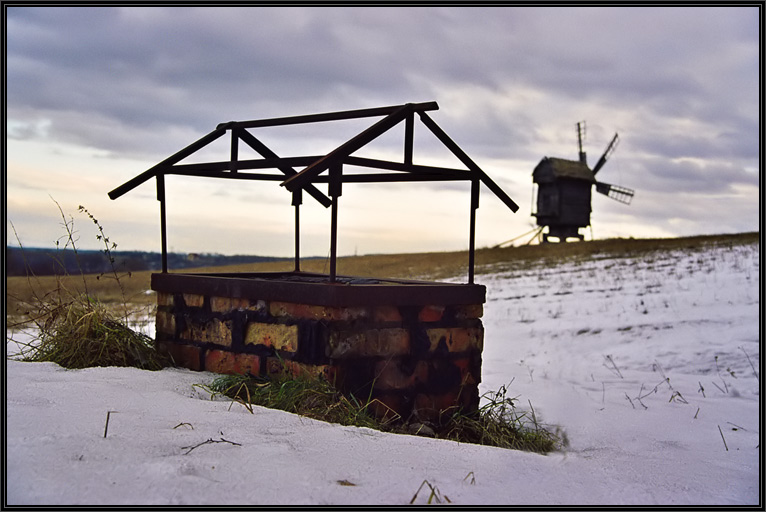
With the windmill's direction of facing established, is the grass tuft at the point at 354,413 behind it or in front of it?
behind

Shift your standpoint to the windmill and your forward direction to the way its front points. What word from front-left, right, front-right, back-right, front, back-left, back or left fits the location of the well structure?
back-right

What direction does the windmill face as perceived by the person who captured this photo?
facing away from the viewer and to the right of the viewer

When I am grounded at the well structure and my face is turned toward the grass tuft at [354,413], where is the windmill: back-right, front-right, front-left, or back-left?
back-left

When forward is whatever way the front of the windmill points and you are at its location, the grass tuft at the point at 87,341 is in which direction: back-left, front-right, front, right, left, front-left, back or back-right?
back-right
